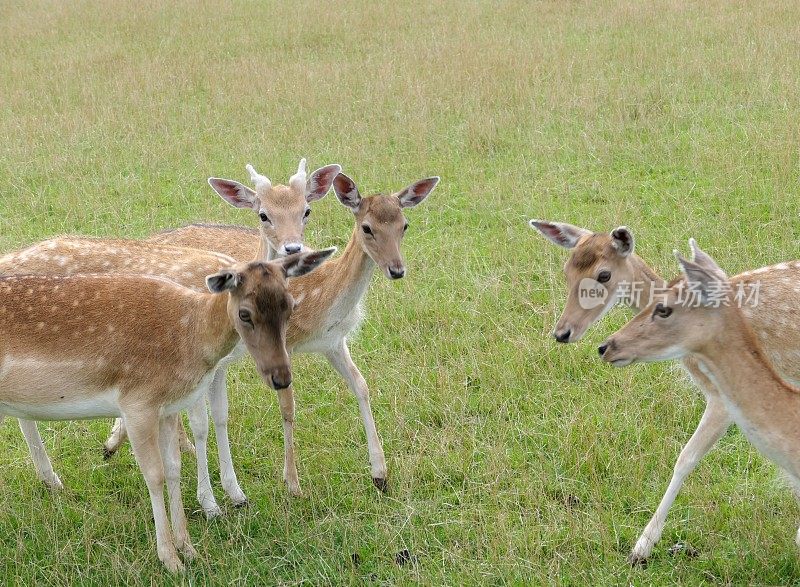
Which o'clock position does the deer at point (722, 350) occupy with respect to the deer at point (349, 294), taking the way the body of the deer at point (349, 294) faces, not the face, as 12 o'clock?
the deer at point (722, 350) is roughly at 12 o'clock from the deer at point (349, 294).

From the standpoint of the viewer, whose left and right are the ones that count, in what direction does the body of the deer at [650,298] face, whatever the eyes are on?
facing to the left of the viewer

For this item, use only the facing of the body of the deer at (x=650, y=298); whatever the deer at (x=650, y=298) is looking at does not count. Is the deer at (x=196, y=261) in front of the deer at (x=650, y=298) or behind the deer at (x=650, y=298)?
in front

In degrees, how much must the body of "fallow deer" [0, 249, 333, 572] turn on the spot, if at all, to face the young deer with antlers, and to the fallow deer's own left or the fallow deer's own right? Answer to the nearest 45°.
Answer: approximately 45° to the fallow deer's own left

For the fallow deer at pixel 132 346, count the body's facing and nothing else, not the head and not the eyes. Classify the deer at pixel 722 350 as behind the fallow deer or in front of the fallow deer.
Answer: in front

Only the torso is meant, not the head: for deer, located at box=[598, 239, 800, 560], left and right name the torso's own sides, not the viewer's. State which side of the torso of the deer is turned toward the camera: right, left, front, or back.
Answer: left

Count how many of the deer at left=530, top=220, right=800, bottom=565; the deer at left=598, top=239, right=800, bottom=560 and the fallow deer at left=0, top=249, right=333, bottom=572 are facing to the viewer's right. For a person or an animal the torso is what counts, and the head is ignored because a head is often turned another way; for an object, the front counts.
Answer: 1

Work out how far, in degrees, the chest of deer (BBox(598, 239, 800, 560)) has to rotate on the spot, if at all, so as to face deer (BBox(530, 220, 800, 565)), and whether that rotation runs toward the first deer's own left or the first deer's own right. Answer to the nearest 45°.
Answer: approximately 45° to the first deer's own right

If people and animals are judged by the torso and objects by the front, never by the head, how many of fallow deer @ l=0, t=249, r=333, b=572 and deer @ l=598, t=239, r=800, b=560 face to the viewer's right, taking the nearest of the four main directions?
1

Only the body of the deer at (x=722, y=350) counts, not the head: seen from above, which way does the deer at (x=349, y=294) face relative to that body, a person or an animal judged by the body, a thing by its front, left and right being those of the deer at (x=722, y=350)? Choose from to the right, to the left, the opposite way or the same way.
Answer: the opposite way

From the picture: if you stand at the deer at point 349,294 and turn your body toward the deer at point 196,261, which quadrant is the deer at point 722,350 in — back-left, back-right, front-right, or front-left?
back-left

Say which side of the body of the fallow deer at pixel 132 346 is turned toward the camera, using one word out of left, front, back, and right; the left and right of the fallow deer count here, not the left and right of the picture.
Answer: right

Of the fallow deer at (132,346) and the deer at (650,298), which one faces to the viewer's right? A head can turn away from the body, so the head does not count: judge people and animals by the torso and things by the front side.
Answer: the fallow deer
